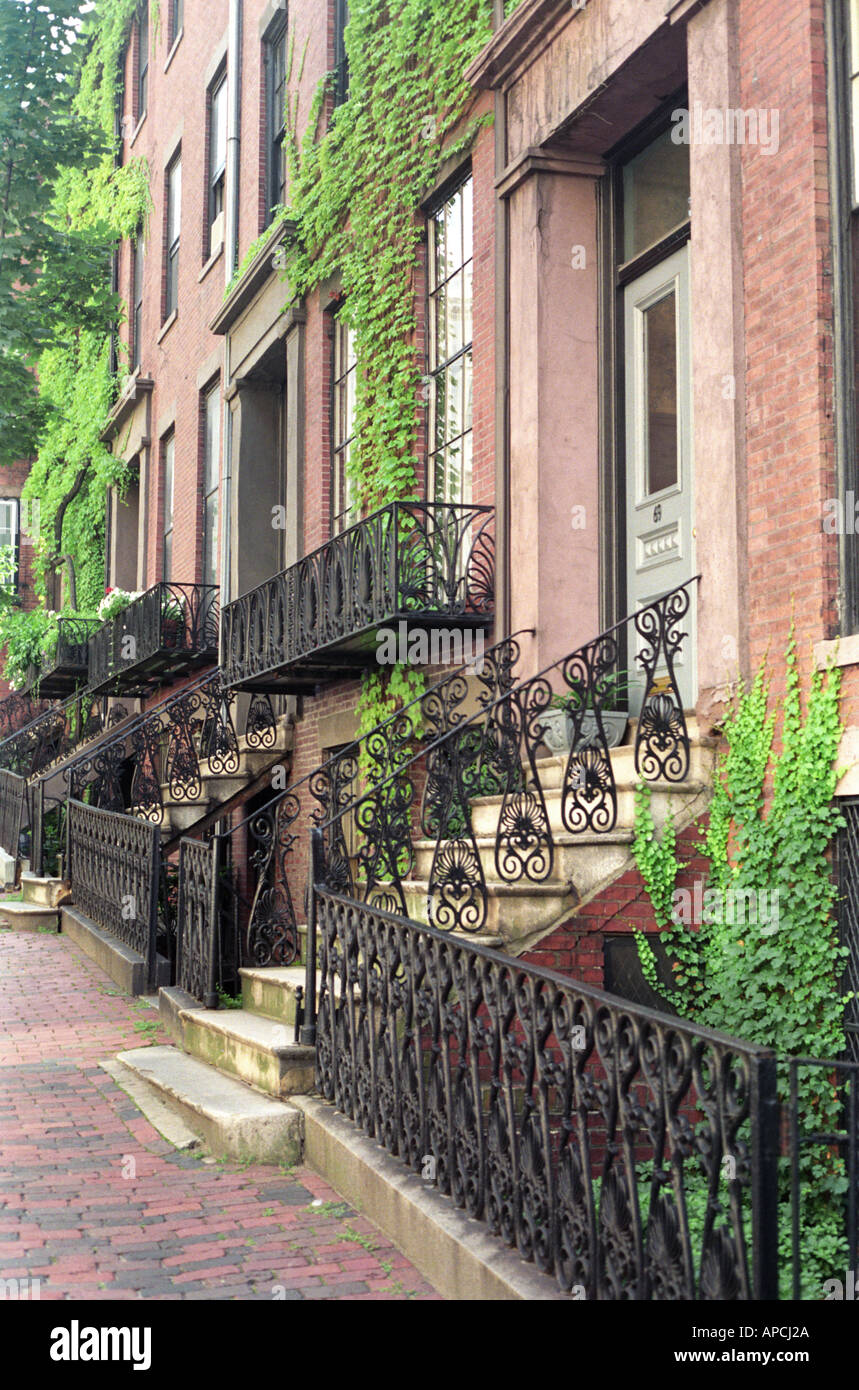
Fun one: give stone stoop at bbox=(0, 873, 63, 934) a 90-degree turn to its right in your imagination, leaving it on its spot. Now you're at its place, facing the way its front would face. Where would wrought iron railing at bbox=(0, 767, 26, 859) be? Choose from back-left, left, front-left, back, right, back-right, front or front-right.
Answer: front-right

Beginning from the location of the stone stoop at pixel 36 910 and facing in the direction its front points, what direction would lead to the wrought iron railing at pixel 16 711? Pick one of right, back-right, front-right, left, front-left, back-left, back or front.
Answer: back-right

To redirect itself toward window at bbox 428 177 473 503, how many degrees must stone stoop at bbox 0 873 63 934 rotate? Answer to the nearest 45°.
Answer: approximately 90° to its left

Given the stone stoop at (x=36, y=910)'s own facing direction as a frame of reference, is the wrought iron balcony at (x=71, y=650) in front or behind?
behind

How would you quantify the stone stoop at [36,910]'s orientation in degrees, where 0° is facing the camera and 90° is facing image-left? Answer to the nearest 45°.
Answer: approximately 45°

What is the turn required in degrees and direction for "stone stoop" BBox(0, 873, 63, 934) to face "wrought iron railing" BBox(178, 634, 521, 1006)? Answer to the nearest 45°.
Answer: approximately 45° to its left

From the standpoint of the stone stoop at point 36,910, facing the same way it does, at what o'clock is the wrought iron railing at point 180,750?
The wrought iron railing is roughly at 9 o'clock from the stone stoop.

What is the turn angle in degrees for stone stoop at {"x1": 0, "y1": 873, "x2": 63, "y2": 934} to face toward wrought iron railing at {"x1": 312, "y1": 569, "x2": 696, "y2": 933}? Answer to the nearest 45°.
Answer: approximately 45° to its left

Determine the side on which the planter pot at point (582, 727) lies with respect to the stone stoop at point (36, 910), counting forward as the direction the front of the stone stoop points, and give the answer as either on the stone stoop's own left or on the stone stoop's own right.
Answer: on the stone stoop's own left
